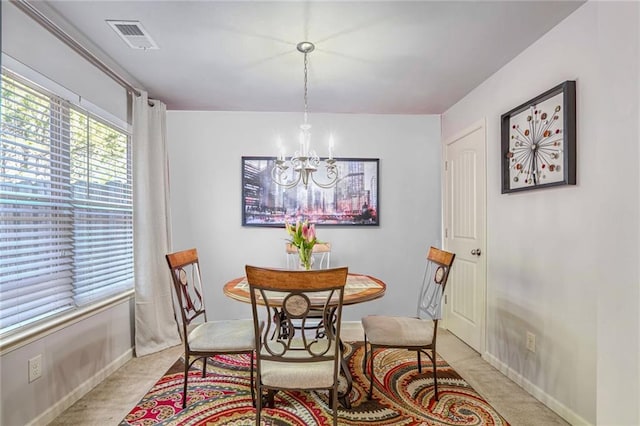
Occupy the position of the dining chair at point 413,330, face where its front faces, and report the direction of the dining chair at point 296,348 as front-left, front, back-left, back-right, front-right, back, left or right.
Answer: front-left

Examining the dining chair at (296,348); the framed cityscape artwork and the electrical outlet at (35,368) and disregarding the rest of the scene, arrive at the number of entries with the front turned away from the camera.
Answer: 1

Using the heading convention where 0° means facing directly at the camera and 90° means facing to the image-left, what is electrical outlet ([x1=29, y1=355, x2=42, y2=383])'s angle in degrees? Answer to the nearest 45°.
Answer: approximately 315°

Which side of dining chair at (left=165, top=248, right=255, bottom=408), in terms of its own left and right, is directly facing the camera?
right

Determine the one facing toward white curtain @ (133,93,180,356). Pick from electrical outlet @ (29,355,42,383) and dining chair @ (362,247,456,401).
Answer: the dining chair

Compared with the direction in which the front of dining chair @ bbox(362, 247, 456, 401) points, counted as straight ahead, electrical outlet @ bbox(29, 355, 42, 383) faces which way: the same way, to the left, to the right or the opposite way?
the opposite way

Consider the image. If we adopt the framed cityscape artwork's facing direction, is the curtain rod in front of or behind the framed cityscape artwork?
in front

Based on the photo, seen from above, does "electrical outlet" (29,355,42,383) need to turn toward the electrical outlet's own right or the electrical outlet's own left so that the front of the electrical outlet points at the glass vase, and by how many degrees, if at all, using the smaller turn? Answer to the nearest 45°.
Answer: approximately 45° to the electrical outlet's own left

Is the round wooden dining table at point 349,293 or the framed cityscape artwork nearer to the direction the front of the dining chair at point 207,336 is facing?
the round wooden dining table

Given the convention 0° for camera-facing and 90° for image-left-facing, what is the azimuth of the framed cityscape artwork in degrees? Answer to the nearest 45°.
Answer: approximately 0°

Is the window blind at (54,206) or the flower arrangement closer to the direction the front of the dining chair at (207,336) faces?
the flower arrangement

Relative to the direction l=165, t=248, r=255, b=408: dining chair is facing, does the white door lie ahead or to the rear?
ahead

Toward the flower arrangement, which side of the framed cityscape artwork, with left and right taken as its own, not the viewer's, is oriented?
front

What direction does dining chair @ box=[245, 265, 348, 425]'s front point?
away from the camera

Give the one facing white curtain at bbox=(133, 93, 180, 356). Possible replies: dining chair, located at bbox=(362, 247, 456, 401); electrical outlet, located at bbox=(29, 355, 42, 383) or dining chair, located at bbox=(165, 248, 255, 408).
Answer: dining chair, located at bbox=(362, 247, 456, 401)

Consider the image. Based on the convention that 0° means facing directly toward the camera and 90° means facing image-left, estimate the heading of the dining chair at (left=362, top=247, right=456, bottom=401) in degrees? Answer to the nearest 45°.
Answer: approximately 90°
